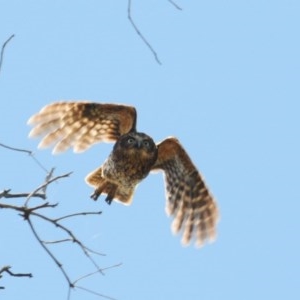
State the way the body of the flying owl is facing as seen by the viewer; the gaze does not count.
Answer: toward the camera
